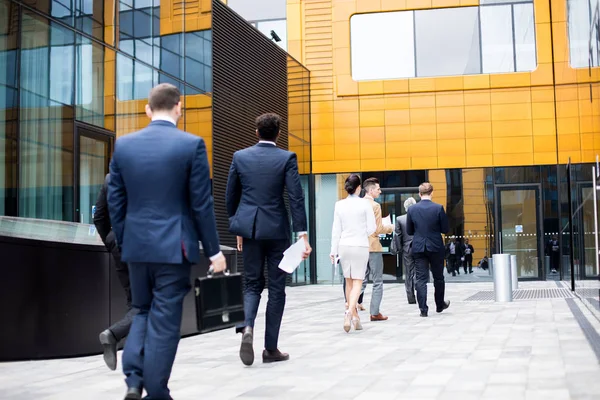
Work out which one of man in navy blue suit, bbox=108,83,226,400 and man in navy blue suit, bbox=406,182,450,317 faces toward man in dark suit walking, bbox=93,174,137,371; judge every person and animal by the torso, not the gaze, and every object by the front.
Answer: man in navy blue suit, bbox=108,83,226,400

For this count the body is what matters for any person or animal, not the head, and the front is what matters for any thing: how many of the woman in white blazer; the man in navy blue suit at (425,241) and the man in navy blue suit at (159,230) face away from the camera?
3

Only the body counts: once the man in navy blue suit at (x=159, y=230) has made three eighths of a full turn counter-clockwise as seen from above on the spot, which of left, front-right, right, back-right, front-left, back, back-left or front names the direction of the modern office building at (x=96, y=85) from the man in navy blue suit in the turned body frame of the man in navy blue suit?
back-right

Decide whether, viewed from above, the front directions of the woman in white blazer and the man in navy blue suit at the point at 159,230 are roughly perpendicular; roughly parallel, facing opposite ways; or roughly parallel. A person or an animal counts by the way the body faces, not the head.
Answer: roughly parallel

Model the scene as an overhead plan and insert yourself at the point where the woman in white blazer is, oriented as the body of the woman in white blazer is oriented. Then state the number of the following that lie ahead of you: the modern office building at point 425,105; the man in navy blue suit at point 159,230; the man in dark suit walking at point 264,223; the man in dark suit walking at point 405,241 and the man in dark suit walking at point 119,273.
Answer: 2

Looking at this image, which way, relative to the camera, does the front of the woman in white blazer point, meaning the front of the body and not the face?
away from the camera

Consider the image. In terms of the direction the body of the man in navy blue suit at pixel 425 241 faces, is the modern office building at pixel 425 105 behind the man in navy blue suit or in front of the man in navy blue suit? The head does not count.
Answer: in front

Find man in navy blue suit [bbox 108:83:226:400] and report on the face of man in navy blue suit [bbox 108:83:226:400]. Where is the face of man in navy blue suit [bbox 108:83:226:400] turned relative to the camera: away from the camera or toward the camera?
away from the camera

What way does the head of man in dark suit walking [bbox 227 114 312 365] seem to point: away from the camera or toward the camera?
away from the camera

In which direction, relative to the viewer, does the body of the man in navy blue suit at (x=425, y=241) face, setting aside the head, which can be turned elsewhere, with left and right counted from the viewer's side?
facing away from the viewer

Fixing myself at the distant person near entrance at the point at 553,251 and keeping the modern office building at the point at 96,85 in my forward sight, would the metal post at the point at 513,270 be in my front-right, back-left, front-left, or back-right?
front-left

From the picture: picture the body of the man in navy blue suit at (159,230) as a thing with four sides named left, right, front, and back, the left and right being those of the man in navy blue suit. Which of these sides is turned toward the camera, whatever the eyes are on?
back

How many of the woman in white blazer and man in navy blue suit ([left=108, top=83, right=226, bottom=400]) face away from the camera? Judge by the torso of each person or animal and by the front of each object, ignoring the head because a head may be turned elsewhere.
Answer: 2

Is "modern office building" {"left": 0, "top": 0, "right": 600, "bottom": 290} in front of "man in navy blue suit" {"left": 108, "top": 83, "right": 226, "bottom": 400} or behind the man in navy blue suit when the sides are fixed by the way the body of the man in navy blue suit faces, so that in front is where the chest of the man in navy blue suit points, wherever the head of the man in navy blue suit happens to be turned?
in front

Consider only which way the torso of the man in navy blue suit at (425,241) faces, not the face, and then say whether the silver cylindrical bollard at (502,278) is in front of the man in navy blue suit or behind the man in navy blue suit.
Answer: in front

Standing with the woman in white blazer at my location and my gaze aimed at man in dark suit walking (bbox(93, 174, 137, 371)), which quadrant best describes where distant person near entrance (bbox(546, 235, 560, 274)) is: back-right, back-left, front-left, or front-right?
back-right
